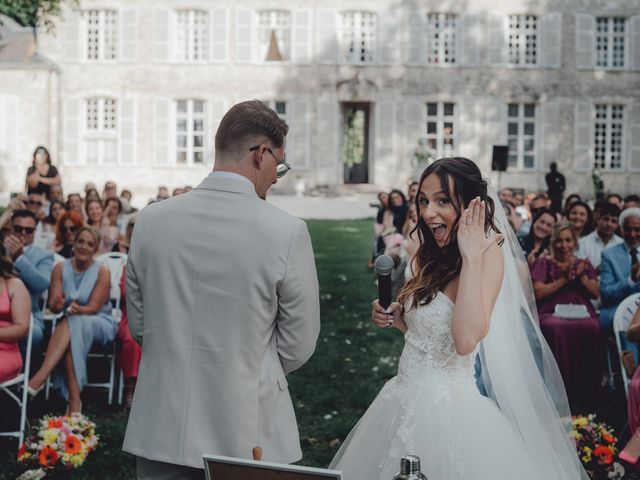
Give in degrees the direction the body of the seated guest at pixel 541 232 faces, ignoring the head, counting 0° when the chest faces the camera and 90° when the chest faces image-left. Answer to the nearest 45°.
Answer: approximately 0°

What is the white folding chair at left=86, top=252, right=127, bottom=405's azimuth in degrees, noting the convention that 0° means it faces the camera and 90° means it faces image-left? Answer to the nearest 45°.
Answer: approximately 0°

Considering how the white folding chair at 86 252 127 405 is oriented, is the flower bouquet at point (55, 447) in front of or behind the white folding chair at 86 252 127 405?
in front

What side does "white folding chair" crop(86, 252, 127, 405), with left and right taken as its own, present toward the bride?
front

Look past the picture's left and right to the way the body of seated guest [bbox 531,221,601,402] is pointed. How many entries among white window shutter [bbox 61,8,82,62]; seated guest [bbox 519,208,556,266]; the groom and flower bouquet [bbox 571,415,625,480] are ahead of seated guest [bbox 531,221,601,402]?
2

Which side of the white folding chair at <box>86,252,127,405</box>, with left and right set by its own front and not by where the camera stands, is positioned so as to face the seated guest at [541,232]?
left

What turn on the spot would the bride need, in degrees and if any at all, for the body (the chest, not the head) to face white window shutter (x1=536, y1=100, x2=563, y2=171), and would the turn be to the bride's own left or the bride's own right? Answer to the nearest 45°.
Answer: approximately 135° to the bride's own right
